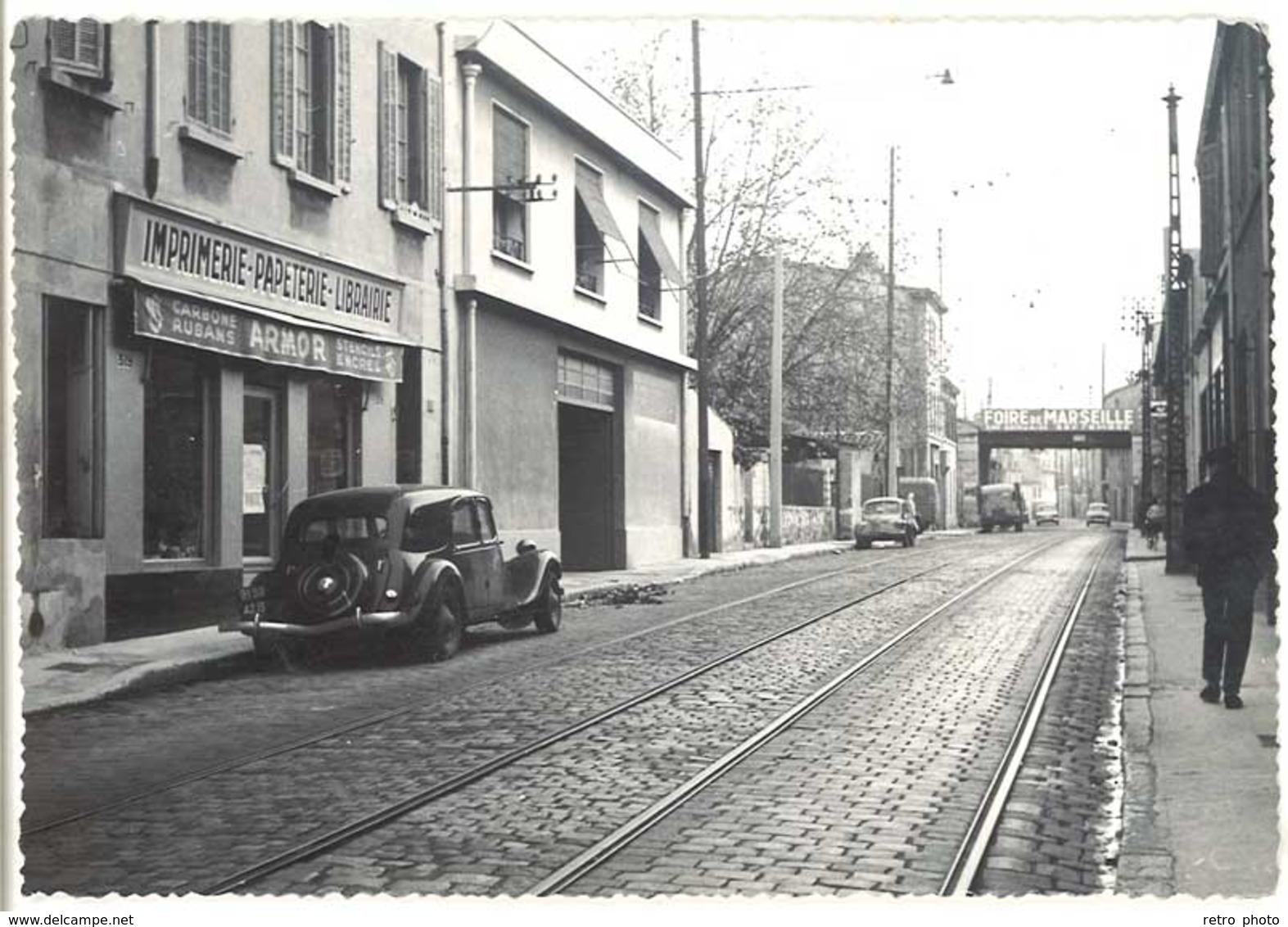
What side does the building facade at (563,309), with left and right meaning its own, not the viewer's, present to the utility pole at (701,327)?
left

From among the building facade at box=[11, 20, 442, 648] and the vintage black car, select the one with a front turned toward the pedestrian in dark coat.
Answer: the building facade

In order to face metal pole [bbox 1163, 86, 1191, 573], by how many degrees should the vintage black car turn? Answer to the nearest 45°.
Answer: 0° — it already faces it

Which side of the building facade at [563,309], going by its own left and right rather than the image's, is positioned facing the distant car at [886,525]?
left

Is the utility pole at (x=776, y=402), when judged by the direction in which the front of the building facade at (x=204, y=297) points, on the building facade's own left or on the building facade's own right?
on the building facade's own left

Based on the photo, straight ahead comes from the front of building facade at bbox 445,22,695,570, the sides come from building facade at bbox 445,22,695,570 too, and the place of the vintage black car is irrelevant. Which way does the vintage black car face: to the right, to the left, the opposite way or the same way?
to the left

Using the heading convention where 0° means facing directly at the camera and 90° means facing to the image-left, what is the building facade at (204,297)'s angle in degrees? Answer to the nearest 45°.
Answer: approximately 315°

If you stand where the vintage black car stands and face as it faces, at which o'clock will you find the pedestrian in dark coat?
The pedestrian in dark coat is roughly at 3 o'clock from the vintage black car.

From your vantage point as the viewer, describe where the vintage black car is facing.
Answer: facing away from the viewer and to the right of the viewer

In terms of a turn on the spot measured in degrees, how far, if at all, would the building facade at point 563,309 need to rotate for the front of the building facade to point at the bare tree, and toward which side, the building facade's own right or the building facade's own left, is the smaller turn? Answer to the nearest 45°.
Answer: approximately 135° to the building facade's own left

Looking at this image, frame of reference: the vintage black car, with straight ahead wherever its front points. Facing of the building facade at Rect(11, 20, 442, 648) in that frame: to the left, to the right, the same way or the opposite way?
to the right

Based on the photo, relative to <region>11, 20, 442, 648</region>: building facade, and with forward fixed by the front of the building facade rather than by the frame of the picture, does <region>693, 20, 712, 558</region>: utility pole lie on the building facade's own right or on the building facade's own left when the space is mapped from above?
on the building facade's own left

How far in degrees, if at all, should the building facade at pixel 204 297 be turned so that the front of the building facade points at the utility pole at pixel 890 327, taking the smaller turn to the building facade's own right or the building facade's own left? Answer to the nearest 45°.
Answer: approximately 90° to the building facade's own left
